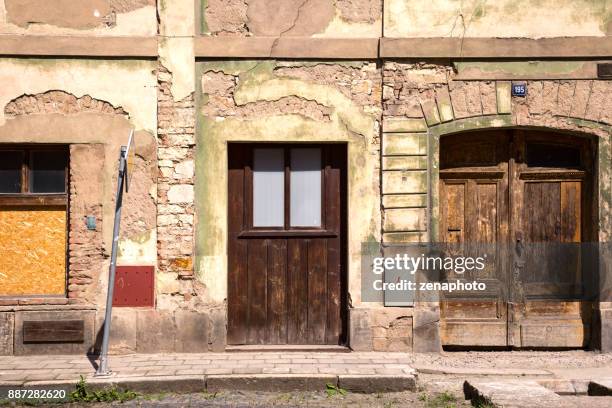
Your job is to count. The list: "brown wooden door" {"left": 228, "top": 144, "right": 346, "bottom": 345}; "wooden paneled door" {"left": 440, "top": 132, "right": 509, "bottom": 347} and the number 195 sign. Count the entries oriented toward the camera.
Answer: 3

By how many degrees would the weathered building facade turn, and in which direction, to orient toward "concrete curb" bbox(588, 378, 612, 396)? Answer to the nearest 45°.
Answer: approximately 45° to its left

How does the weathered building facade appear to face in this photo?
toward the camera

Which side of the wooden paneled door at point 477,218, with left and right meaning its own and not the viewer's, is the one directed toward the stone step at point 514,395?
front

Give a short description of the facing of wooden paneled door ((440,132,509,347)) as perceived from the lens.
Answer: facing the viewer

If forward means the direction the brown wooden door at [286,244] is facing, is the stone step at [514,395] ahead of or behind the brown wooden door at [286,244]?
ahead

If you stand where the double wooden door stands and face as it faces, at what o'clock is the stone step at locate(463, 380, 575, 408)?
The stone step is roughly at 12 o'clock from the double wooden door.
